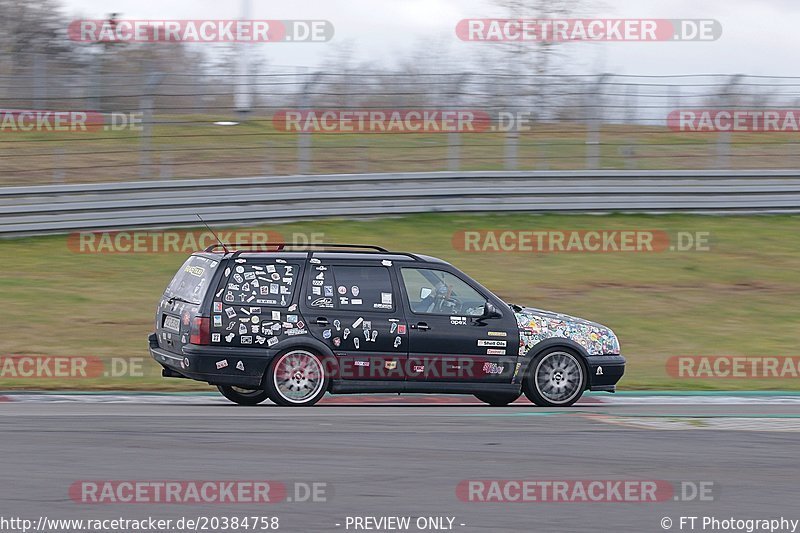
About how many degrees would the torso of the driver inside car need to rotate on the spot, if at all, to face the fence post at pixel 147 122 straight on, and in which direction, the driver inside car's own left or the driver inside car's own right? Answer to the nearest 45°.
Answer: approximately 135° to the driver inside car's own left

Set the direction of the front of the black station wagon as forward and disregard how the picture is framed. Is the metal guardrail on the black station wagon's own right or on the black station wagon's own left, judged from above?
on the black station wagon's own left

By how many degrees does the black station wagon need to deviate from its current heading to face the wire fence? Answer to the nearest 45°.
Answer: approximately 90° to its left

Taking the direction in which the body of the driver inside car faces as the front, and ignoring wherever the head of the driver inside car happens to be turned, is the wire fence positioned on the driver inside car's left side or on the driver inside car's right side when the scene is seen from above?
on the driver inside car's left side

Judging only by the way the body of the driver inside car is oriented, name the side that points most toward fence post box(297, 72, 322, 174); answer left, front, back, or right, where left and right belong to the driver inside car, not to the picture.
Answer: left

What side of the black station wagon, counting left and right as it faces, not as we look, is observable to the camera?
right

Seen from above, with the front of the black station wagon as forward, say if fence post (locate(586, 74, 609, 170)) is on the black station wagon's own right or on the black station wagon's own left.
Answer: on the black station wagon's own left

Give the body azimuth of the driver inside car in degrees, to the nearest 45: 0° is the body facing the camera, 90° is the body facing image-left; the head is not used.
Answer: approximately 270°

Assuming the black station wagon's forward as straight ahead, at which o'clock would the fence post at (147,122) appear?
The fence post is roughly at 8 o'clock from the black station wagon.
